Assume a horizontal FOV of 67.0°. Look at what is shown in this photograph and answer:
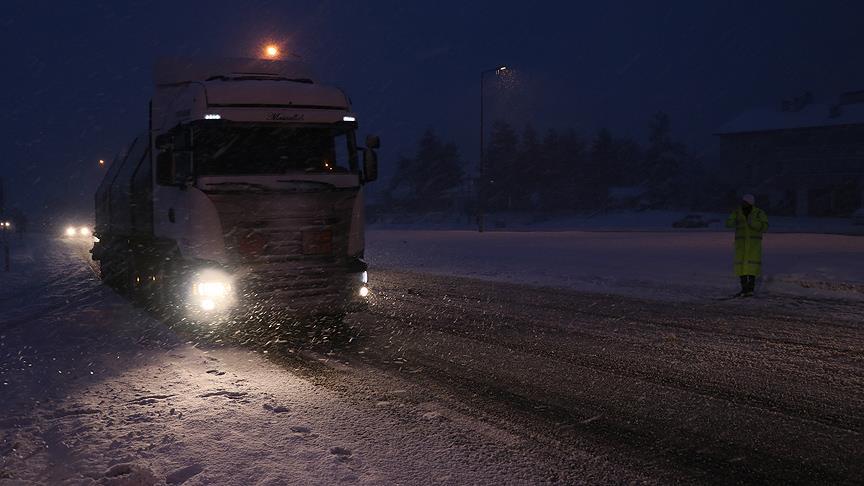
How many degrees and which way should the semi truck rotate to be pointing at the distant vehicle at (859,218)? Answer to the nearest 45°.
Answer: approximately 90° to its left

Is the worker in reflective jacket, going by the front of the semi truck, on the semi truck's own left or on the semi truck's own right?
on the semi truck's own left

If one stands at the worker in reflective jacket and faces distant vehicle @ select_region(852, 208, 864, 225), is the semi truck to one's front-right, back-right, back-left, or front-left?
back-left

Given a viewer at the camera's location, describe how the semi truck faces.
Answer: facing the viewer and to the right of the viewer

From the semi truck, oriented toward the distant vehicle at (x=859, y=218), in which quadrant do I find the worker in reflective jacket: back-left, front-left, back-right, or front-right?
front-right
